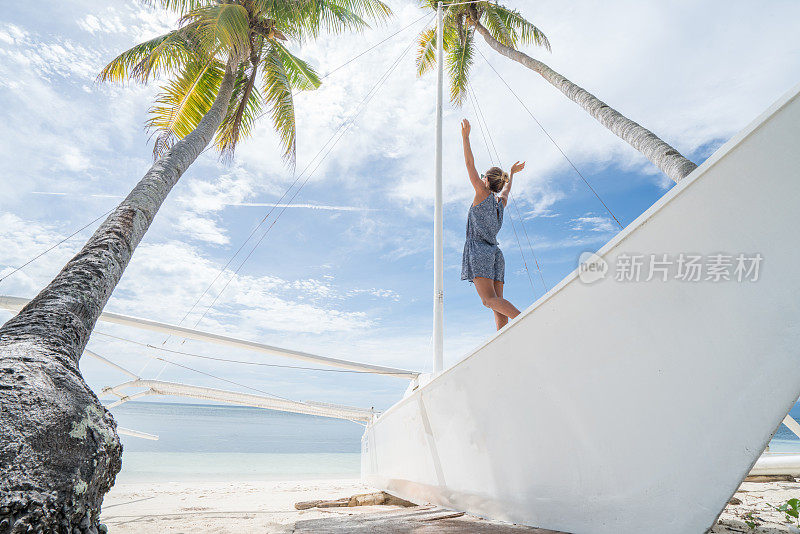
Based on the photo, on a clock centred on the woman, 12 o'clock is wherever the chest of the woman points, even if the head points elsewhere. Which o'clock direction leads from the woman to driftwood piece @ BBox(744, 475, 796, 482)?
The driftwood piece is roughly at 3 o'clock from the woman.

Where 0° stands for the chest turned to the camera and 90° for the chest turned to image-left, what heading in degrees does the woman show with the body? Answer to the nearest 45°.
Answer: approximately 135°

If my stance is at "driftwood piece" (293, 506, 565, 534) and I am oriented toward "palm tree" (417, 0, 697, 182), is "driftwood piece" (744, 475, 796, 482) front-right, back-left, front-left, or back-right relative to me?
front-right

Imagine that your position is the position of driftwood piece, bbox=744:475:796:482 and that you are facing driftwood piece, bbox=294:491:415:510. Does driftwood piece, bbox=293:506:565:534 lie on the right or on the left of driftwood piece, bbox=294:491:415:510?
left
